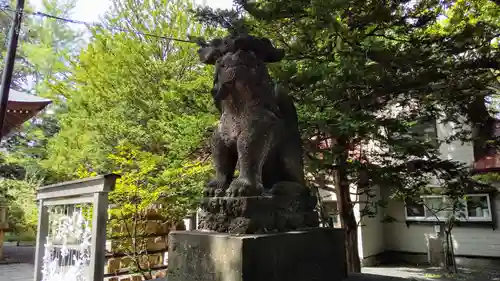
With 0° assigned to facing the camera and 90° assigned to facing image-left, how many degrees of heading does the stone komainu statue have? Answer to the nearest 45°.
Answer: approximately 45°

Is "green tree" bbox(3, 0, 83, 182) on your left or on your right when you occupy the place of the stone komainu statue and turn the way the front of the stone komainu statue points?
on your right

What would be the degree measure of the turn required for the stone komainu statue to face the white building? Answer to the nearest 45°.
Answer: approximately 180°

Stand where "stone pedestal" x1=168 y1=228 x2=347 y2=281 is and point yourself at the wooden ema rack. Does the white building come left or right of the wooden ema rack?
right

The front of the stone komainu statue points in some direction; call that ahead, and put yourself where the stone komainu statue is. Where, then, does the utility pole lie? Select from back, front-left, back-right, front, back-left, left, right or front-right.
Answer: right
